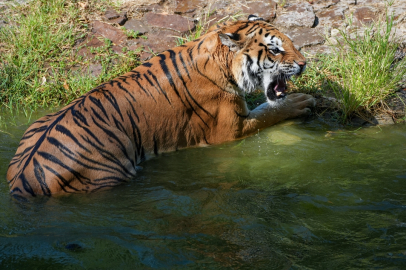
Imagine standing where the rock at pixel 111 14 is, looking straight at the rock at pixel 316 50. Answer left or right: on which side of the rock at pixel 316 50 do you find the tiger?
right

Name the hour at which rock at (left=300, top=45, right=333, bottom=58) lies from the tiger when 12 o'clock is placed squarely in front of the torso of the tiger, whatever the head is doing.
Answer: The rock is roughly at 12 o'clock from the tiger.

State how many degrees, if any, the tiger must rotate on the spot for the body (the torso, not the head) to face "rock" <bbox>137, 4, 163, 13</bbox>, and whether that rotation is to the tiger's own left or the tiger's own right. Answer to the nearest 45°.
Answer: approximately 45° to the tiger's own left

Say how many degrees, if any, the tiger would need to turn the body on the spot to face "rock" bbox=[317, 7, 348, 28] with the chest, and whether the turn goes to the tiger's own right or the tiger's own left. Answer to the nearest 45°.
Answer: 0° — it already faces it

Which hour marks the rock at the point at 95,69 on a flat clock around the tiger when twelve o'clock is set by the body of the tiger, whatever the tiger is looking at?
The rock is roughly at 10 o'clock from the tiger.

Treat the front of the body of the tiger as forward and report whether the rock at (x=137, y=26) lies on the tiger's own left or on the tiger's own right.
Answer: on the tiger's own left

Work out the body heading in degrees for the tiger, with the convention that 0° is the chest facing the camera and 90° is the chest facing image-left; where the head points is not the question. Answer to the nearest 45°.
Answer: approximately 225°

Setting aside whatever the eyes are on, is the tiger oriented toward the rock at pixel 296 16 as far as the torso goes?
yes

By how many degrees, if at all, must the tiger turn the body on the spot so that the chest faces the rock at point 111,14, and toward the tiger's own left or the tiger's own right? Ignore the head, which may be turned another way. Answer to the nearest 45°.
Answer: approximately 45° to the tiger's own left

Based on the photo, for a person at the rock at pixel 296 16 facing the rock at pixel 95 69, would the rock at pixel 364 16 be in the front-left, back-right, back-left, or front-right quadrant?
back-left

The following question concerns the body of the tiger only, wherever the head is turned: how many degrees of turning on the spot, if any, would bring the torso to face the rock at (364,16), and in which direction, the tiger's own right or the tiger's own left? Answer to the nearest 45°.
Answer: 0° — it already faces it
